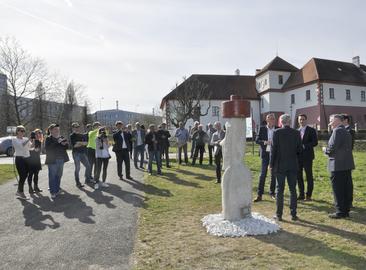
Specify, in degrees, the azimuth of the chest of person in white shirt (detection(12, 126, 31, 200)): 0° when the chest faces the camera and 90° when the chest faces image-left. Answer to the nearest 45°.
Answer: approximately 315°

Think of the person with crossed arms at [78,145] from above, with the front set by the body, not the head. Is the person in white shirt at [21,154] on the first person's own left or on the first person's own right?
on the first person's own right

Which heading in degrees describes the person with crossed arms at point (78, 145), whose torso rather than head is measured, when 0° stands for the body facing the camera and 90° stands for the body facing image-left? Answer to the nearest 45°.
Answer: approximately 315°
